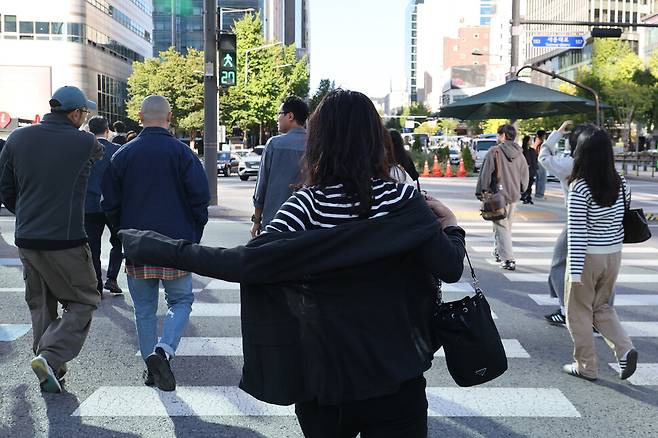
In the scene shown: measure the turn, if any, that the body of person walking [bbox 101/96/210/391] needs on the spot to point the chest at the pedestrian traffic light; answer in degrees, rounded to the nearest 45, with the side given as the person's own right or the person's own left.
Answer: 0° — they already face it

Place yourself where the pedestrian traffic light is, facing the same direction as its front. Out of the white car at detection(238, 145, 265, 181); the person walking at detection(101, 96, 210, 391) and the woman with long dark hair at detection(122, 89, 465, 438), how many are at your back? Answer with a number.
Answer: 1

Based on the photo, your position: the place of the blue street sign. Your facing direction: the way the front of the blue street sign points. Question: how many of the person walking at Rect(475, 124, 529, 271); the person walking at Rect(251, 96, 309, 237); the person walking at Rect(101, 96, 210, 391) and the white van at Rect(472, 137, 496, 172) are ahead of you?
3

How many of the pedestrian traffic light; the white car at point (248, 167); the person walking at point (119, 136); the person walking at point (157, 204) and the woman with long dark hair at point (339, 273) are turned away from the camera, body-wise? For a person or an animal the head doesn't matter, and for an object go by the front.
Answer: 3

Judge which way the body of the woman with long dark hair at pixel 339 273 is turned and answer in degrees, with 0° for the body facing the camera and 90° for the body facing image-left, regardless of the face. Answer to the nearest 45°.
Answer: approximately 180°

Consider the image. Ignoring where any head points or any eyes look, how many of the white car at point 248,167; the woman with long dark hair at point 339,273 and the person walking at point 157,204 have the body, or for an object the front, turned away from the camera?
2

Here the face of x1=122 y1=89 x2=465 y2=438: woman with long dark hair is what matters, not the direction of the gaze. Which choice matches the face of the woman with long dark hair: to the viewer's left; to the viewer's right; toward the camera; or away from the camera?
away from the camera

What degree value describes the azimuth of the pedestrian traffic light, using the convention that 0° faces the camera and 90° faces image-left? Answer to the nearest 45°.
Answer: approximately 0°

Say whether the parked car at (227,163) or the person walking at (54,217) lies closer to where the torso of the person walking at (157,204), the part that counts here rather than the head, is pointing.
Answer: the parked car

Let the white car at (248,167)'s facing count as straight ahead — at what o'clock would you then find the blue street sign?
The blue street sign is roughly at 9 o'clock from the white car.

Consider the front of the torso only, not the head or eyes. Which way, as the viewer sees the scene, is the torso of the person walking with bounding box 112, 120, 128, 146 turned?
away from the camera

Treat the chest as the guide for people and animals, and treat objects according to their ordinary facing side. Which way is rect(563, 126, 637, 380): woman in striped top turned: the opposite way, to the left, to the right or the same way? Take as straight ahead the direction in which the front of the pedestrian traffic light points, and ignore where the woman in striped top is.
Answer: the opposite way
